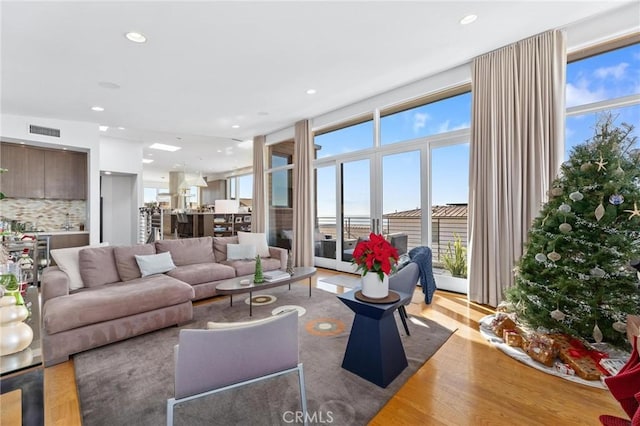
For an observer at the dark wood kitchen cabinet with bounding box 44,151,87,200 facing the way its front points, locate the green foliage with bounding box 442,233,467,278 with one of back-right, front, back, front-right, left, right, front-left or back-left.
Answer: front-left

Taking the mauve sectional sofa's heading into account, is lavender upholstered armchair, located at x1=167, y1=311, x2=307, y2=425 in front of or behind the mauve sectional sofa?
in front

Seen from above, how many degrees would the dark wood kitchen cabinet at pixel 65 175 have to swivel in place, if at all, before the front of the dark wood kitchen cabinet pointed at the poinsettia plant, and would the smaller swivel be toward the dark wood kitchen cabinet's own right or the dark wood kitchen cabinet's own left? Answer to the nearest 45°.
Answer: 0° — it already faces it

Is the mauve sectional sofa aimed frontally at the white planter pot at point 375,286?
yes

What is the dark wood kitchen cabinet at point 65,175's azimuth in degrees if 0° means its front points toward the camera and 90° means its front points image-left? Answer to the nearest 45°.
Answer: approximately 0°

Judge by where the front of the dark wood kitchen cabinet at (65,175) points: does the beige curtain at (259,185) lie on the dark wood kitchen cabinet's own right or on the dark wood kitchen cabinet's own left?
on the dark wood kitchen cabinet's own left

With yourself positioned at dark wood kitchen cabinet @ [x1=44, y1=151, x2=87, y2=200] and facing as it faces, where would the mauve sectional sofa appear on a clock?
The mauve sectional sofa is roughly at 12 o'clock from the dark wood kitchen cabinet.

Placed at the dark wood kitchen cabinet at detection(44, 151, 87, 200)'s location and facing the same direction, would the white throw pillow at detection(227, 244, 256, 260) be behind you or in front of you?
in front

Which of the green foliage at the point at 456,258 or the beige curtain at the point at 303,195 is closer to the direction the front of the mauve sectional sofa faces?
the green foliage

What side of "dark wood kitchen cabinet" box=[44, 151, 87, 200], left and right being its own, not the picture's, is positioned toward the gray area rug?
front

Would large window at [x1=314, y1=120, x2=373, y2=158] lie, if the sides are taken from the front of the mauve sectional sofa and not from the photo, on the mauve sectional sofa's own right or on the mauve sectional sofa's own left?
on the mauve sectional sofa's own left

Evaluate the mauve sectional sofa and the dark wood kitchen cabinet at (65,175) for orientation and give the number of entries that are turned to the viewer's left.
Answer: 0

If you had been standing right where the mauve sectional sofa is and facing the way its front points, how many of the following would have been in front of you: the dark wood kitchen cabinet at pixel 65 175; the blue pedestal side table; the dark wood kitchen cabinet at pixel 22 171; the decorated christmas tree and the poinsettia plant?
3
